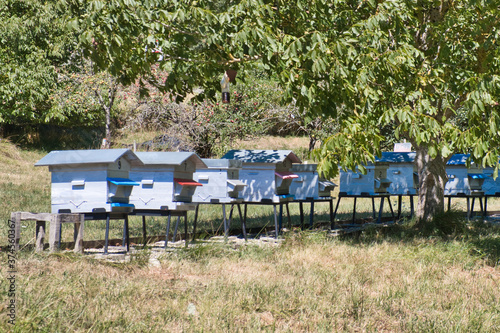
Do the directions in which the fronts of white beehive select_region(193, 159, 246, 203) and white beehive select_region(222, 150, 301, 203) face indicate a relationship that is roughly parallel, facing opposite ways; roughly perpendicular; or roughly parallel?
roughly parallel

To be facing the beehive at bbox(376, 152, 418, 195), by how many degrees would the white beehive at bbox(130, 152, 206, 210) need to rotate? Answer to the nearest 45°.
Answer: approximately 90° to its left

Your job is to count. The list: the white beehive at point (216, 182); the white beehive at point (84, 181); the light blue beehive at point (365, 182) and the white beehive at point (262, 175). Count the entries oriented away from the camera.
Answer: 0

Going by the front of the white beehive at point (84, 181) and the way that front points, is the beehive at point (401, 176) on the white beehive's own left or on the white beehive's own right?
on the white beehive's own left

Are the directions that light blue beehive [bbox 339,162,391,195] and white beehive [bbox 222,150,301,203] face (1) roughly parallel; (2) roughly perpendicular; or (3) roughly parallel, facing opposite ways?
roughly parallel

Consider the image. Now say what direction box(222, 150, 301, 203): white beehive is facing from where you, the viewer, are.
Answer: facing the viewer and to the right of the viewer

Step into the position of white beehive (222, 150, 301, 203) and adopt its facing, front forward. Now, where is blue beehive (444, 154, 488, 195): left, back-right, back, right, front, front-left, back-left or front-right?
left

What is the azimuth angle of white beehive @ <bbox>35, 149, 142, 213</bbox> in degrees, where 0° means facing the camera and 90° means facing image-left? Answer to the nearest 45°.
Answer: approximately 315°

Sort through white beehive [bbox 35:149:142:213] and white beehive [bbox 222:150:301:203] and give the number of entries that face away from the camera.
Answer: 0
